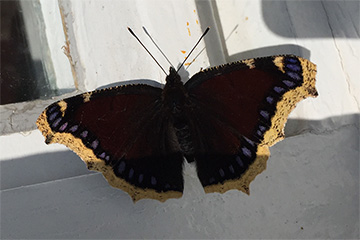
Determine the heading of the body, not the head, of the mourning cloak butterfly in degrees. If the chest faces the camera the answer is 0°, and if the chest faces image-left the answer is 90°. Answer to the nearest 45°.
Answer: approximately 180°
